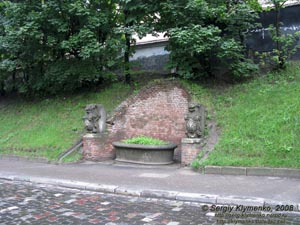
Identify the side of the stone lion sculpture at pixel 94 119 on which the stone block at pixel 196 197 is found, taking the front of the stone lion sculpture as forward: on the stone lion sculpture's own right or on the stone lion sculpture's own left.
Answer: on the stone lion sculpture's own left

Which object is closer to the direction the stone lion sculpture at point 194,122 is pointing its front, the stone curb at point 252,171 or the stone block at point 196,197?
the stone block

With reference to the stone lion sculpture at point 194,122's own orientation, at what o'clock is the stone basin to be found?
The stone basin is roughly at 2 o'clock from the stone lion sculpture.

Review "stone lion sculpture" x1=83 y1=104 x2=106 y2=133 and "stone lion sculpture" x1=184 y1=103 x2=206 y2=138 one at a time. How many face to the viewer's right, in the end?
0

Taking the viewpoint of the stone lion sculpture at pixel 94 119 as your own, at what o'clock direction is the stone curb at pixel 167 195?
The stone curb is roughly at 10 o'clock from the stone lion sculpture.

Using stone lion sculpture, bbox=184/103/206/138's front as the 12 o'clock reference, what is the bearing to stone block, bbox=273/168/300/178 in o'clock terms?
The stone block is roughly at 9 o'clock from the stone lion sculpture.

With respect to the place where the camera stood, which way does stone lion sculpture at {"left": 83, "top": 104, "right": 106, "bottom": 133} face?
facing the viewer and to the left of the viewer

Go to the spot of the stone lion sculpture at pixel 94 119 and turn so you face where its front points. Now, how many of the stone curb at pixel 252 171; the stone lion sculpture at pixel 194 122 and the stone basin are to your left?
3

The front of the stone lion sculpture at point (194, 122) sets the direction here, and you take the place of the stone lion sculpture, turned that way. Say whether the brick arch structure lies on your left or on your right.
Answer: on your right

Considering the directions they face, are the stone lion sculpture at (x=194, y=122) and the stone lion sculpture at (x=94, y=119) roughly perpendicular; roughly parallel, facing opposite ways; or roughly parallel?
roughly parallel

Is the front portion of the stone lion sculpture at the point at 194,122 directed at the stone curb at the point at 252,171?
no

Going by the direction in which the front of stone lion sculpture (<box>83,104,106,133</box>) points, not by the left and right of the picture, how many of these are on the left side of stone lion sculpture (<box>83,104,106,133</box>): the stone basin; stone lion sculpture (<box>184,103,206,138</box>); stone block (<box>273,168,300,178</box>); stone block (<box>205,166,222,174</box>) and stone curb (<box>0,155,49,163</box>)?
4

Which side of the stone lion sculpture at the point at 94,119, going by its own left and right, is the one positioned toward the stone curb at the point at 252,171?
left

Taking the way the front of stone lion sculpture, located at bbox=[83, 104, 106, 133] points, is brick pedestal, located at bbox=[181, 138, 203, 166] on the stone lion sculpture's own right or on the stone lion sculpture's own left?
on the stone lion sculpture's own left

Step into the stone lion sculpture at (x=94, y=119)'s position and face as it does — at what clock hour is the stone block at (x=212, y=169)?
The stone block is roughly at 9 o'clock from the stone lion sculpture.

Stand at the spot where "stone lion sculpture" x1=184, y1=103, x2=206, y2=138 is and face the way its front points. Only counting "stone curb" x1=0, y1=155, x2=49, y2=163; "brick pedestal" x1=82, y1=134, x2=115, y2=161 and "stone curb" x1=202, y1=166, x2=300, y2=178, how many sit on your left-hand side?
1

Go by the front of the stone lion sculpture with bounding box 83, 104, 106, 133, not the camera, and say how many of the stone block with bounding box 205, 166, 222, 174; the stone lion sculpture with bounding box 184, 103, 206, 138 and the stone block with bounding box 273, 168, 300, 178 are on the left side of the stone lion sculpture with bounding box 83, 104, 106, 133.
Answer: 3
